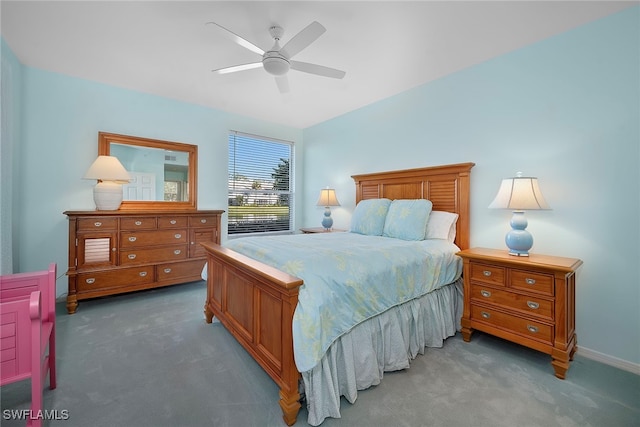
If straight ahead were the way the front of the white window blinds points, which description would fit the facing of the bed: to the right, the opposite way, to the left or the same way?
to the right

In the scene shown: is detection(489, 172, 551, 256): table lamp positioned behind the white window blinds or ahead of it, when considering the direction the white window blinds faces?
ahead

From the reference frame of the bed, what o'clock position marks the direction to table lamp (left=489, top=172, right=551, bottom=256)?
The table lamp is roughly at 7 o'clock from the bed.

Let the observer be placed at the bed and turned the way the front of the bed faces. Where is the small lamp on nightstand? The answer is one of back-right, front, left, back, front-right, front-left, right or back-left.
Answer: back-right

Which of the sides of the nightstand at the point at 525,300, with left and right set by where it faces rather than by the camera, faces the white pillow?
right
